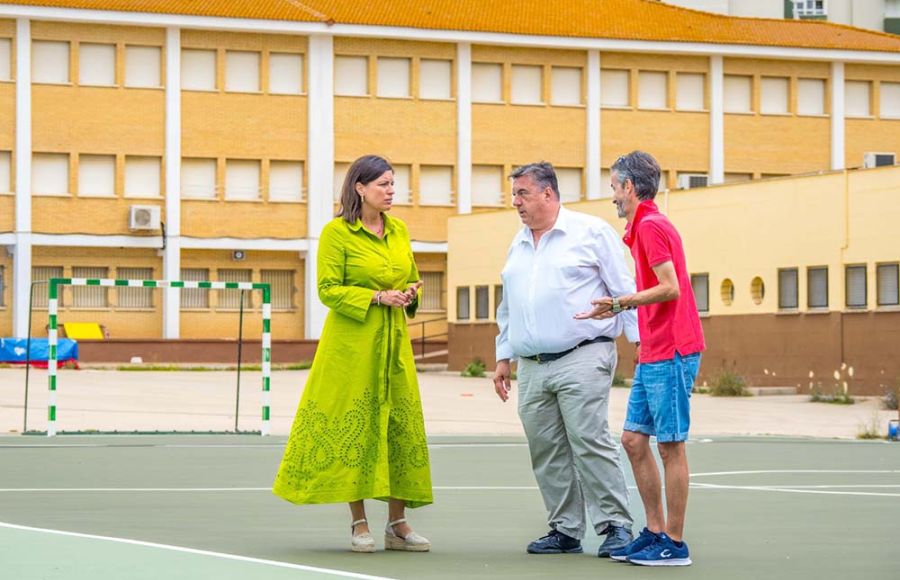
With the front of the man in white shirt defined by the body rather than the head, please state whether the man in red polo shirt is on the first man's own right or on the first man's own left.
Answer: on the first man's own left

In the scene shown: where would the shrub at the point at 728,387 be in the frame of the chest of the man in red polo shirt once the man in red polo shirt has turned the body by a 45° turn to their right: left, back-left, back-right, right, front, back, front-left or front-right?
front-right

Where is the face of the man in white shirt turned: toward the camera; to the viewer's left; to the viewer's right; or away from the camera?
to the viewer's left

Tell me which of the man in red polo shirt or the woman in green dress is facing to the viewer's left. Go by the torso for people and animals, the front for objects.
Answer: the man in red polo shirt

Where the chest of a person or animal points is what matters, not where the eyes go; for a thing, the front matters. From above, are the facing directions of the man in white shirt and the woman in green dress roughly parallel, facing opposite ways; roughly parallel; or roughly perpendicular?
roughly perpendicular

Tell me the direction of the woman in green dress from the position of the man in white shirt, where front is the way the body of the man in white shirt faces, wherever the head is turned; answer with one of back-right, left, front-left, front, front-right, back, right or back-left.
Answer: front-right

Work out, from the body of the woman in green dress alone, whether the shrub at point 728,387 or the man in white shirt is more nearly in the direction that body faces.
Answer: the man in white shirt

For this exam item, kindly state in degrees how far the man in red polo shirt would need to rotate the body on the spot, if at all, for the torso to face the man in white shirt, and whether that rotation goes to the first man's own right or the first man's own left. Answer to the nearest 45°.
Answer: approximately 45° to the first man's own right

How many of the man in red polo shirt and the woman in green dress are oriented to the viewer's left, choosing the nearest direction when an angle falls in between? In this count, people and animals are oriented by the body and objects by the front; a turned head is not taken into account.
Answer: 1

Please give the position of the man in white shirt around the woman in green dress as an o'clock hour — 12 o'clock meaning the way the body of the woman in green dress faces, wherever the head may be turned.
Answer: The man in white shirt is roughly at 11 o'clock from the woman in green dress.

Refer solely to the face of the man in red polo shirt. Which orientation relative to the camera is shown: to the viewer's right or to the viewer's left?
to the viewer's left

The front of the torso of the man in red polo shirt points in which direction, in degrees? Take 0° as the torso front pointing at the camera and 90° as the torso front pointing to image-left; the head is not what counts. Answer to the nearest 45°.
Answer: approximately 90°
